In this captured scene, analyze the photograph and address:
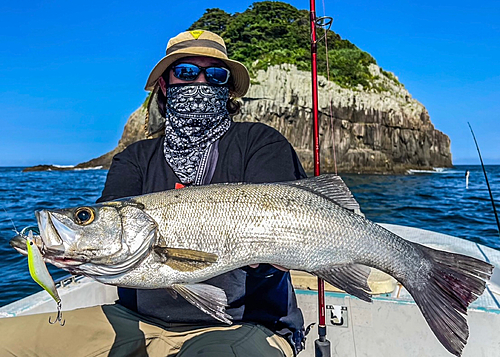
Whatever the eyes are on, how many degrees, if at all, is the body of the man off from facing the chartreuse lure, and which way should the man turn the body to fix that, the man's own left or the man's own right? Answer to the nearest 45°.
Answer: approximately 45° to the man's own right

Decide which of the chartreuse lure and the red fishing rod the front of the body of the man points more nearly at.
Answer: the chartreuse lure

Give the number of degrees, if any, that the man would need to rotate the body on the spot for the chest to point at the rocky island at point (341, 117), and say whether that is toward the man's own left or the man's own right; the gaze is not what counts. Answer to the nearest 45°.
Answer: approximately 135° to the man's own left

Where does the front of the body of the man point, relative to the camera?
toward the camera

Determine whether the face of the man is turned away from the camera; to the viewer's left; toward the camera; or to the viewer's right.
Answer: toward the camera

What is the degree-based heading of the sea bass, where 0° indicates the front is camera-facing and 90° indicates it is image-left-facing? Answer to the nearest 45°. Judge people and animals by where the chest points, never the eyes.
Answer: approximately 90°
